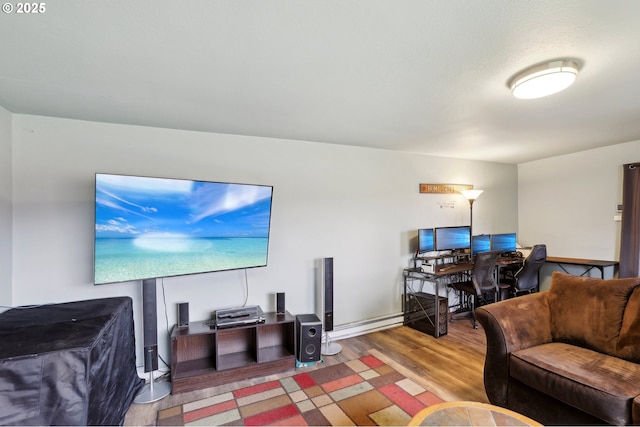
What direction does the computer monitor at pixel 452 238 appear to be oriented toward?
toward the camera

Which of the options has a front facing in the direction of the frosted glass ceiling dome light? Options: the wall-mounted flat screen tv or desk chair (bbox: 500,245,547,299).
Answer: the wall-mounted flat screen tv

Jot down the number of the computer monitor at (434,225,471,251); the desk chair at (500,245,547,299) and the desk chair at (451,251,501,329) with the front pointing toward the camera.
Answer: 1

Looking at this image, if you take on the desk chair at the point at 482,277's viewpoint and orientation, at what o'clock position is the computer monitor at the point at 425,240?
The computer monitor is roughly at 10 o'clock from the desk chair.

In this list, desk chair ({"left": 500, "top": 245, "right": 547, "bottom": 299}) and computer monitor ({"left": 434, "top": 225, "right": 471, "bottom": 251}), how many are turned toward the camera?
1

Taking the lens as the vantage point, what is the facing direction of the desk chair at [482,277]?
facing away from the viewer and to the left of the viewer

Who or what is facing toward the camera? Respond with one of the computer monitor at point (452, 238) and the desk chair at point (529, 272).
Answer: the computer monitor

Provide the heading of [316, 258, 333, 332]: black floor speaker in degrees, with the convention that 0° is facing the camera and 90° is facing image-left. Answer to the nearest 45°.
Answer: approximately 315°

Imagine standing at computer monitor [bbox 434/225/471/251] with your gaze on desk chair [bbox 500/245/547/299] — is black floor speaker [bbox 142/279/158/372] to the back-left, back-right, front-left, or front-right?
back-right

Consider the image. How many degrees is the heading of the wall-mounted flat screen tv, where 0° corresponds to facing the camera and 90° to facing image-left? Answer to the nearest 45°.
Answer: approximately 315°

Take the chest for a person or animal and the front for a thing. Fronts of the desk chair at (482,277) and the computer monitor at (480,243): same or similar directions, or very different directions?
very different directions

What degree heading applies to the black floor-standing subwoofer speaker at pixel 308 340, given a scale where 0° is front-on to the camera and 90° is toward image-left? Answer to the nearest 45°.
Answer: approximately 315°

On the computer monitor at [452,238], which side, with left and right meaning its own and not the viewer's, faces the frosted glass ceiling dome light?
front

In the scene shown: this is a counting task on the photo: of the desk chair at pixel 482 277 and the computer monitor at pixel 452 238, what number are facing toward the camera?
1

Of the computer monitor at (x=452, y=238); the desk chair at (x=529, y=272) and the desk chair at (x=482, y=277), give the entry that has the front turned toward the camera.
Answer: the computer monitor

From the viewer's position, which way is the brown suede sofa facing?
facing the viewer and to the left of the viewer

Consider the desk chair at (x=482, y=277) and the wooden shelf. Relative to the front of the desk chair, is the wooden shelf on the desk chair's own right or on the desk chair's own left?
on the desk chair's own left
